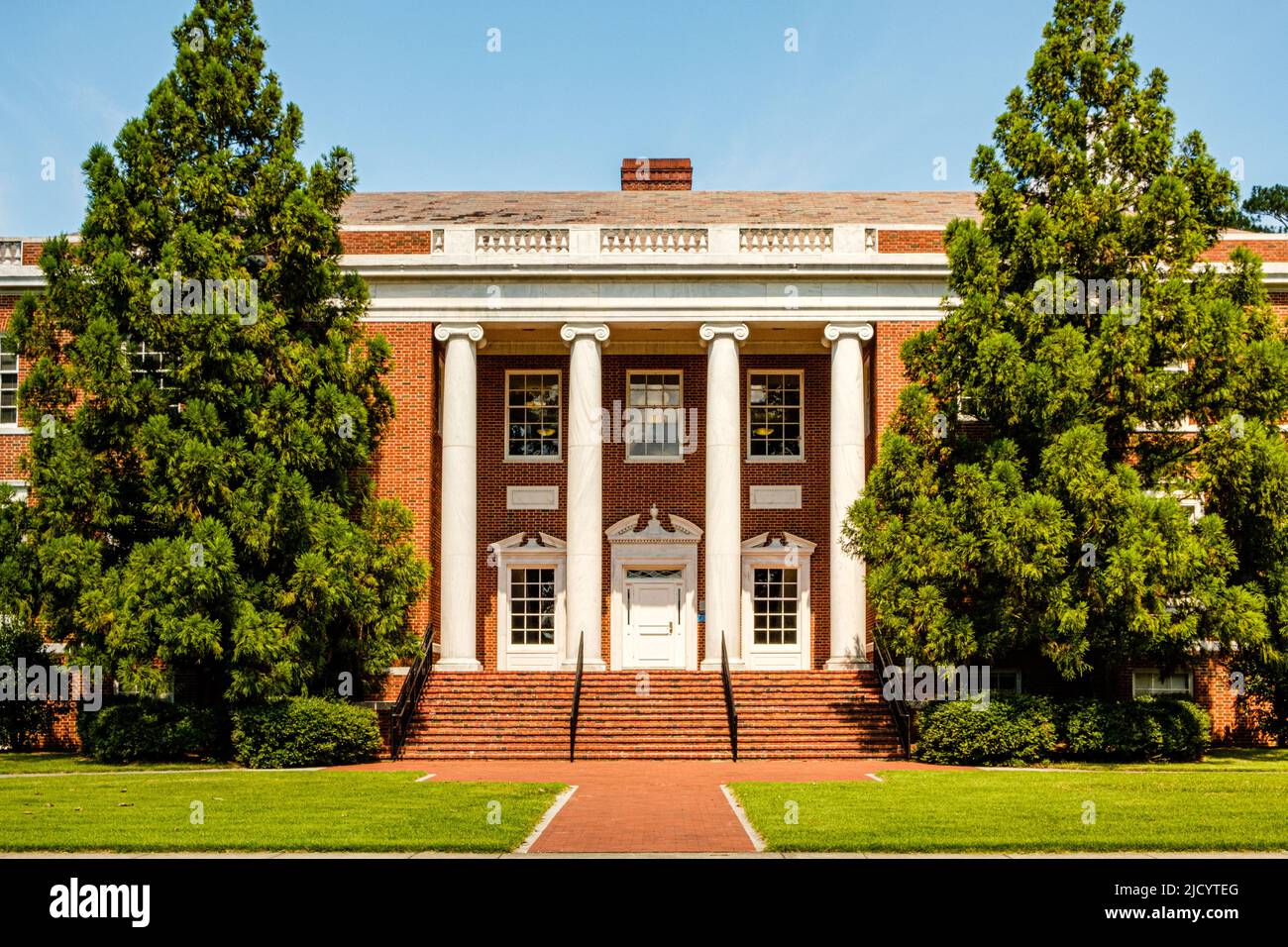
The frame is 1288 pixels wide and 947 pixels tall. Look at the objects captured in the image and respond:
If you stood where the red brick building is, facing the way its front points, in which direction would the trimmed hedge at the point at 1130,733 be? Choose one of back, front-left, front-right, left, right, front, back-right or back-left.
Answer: front-left

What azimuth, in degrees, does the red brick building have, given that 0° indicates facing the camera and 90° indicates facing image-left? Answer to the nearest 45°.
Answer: approximately 0°

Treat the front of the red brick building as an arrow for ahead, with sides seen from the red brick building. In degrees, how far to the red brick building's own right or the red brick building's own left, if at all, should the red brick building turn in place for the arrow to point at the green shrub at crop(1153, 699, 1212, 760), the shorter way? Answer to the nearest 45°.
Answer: approximately 45° to the red brick building's own left

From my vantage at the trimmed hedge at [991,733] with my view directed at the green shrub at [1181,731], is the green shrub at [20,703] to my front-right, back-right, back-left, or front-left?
back-left

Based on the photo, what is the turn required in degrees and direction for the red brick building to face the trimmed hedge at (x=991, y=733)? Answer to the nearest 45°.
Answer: approximately 45° to its left

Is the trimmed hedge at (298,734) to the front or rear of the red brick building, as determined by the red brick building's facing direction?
to the front
